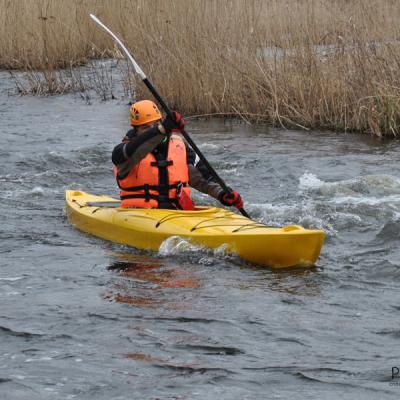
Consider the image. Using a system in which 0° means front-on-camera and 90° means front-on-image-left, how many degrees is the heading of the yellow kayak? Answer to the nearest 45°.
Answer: approximately 315°
